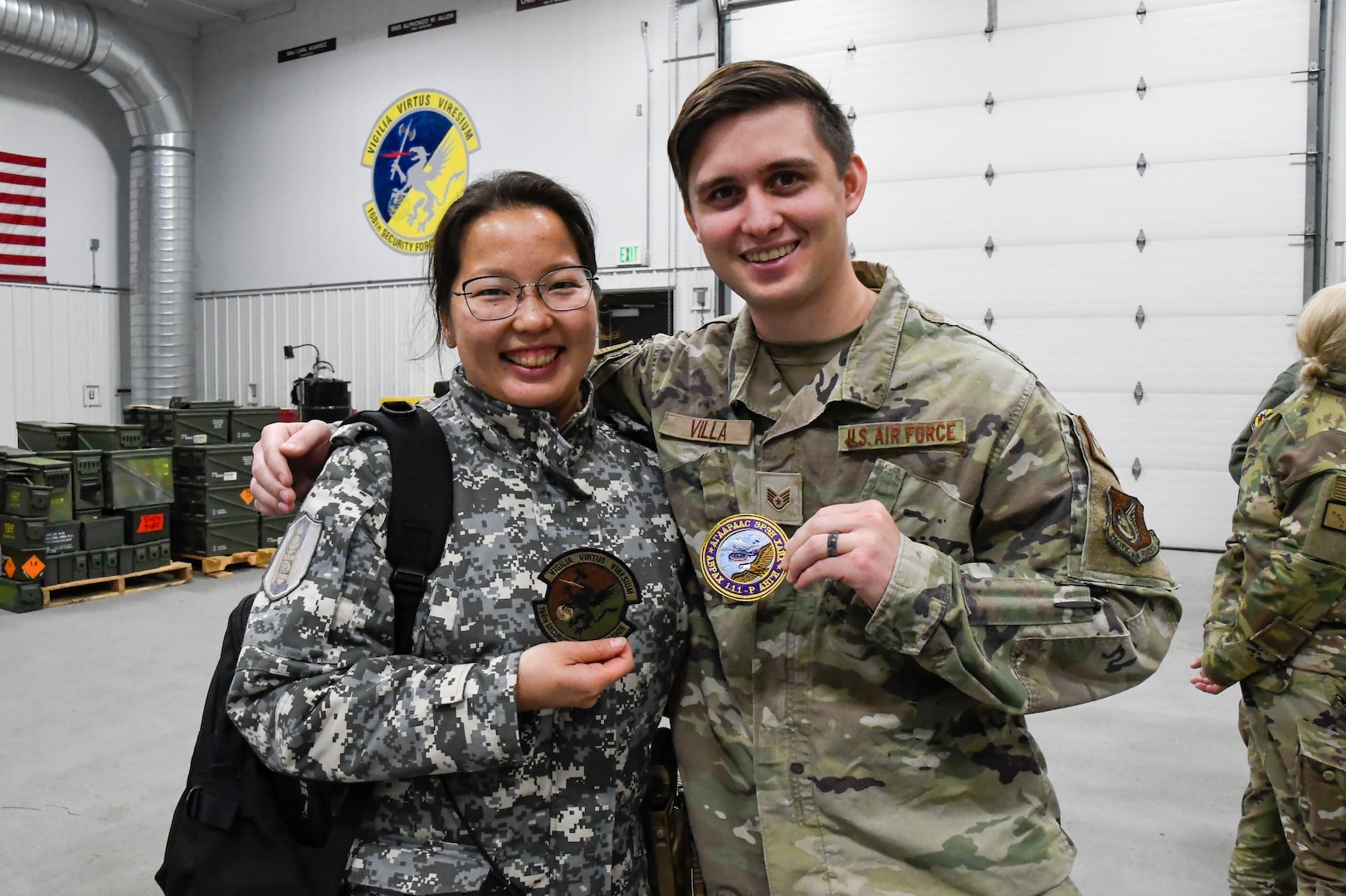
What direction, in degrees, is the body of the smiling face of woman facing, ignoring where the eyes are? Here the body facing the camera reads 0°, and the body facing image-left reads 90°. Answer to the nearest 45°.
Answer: approximately 0°

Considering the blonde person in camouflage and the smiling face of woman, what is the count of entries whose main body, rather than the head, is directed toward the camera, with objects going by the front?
1

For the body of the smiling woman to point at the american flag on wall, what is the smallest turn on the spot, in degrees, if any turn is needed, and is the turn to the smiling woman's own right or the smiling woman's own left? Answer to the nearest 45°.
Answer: approximately 135° to the smiling woman's own right

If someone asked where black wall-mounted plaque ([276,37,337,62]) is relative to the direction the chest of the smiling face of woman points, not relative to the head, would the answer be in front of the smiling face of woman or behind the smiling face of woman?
behind
